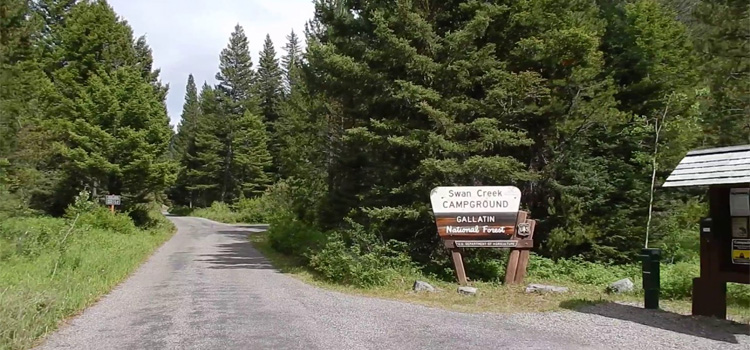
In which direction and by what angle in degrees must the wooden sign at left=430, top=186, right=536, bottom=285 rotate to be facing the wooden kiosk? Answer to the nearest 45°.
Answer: approximately 45° to its left

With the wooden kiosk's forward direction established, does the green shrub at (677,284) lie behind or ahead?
behind

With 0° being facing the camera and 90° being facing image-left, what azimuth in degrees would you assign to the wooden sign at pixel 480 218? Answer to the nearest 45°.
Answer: approximately 0°

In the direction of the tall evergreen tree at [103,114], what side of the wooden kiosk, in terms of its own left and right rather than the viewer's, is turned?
right

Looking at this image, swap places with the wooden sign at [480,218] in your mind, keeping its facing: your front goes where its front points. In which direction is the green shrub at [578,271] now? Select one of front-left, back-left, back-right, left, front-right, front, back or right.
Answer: back-left

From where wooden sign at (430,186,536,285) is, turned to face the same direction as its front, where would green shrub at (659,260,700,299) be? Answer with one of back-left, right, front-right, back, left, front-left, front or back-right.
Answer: left

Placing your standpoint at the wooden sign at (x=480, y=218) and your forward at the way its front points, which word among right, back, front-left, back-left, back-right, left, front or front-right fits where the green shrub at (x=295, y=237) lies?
back-right

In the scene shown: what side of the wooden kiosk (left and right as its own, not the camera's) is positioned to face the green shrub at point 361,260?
right

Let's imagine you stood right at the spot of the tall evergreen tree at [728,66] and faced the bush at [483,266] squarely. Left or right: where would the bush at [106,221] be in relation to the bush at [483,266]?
right

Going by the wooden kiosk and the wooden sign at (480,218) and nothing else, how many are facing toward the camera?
2
